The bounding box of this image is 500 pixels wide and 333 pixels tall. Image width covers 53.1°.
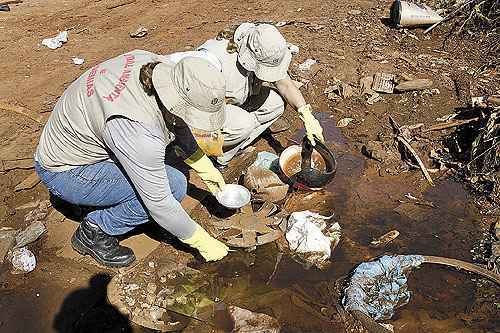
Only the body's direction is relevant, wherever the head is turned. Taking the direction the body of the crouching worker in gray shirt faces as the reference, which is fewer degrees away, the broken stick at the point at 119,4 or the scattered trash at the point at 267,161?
the scattered trash

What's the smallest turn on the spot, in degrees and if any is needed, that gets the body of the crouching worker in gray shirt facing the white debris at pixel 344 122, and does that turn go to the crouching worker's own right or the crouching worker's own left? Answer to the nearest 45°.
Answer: approximately 45° to the crouching worker's own left

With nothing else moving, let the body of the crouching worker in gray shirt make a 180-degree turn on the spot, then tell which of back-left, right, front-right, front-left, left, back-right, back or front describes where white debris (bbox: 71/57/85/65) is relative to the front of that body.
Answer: right

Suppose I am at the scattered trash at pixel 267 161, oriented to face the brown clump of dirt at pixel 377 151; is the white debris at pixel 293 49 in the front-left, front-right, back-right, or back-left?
front-left

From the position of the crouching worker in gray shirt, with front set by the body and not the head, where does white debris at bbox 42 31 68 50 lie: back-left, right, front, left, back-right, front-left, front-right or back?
left

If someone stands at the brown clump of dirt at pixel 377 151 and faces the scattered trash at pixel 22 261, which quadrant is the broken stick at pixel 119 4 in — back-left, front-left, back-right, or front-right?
front-right

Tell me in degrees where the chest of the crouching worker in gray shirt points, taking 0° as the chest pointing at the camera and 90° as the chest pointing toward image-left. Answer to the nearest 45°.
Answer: approximately 270°

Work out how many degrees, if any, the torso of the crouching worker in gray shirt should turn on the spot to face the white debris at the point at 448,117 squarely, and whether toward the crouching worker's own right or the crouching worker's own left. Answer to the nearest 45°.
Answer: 0° — they already face it

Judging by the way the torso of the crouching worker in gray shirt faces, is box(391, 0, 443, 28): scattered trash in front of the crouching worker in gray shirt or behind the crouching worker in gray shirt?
in front

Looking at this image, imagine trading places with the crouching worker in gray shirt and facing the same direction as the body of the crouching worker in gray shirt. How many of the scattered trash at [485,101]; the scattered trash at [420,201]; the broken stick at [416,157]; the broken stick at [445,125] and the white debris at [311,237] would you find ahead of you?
5

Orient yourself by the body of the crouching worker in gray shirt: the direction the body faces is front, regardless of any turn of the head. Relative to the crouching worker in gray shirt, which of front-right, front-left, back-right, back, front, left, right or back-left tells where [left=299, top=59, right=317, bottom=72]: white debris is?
front-left

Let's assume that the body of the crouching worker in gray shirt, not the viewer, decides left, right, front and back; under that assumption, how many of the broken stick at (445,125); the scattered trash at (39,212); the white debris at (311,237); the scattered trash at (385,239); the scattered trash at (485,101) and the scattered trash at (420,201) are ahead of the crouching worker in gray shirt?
5

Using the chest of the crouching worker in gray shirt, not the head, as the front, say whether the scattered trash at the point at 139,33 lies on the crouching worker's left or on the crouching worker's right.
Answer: on the crouching worker's left

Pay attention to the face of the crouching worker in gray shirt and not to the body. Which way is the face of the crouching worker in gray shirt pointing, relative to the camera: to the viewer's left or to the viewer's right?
to the viewer's right

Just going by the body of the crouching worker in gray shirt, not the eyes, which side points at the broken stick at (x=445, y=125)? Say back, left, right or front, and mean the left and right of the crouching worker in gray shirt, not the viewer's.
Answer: front

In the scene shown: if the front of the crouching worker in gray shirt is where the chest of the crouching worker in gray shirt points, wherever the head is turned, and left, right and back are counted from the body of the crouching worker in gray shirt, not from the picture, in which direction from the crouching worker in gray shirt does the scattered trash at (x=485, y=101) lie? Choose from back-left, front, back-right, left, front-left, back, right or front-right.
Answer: front

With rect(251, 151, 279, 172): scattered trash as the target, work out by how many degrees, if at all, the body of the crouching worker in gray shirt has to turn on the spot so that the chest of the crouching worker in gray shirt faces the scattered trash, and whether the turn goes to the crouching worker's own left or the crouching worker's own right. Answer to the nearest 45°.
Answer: approximately 45° to the crouching worker's own left

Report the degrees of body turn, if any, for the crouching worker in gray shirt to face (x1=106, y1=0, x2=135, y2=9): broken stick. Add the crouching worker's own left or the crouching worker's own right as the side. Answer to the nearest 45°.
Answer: approximately 90° to the crouching worker's own left

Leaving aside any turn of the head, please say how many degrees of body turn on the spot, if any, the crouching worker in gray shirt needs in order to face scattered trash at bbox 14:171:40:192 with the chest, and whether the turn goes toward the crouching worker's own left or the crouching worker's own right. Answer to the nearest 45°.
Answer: approximately 135° to the crouching worker's own left
